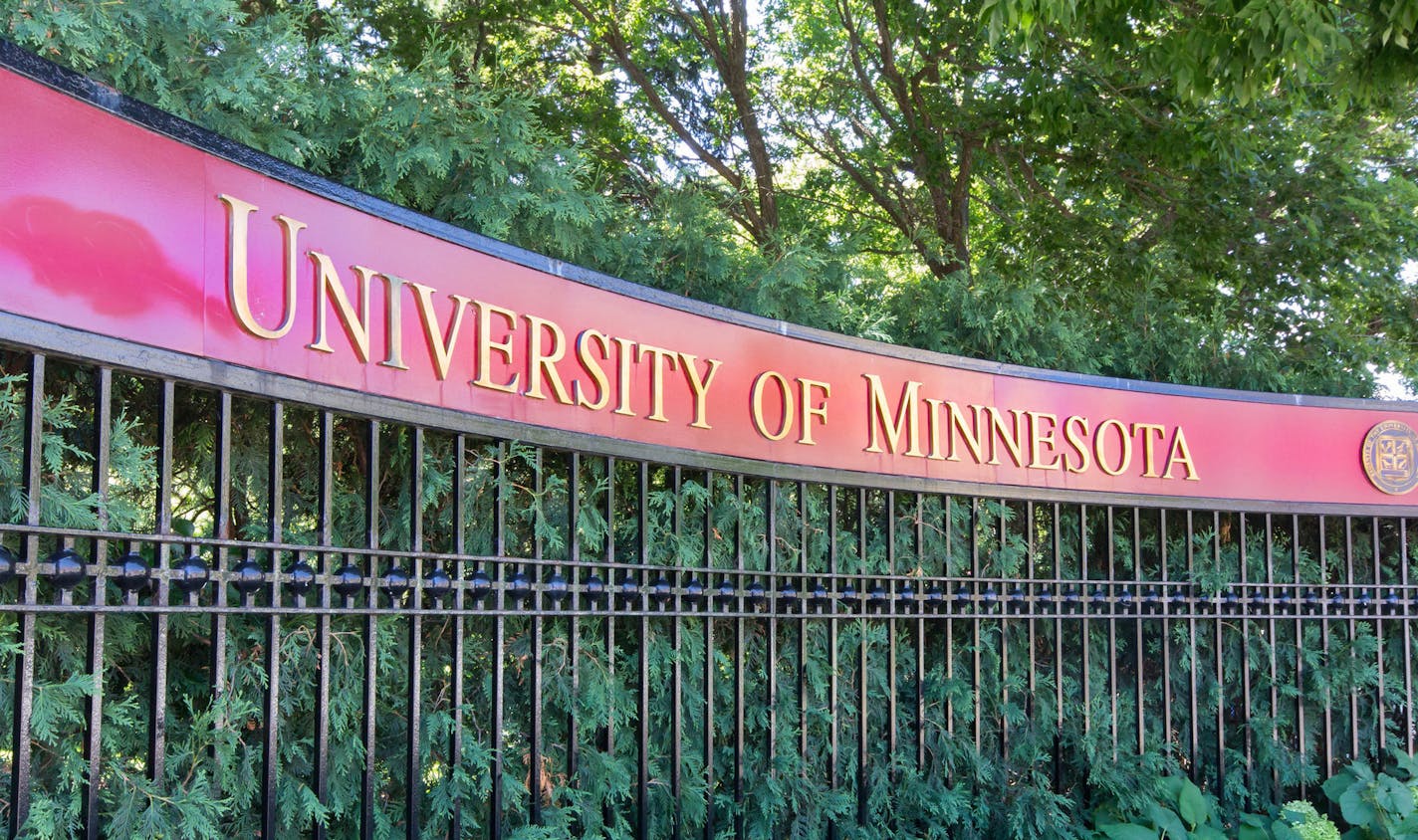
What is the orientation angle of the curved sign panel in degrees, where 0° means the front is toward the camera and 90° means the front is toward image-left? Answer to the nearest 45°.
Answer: approximately 315°
